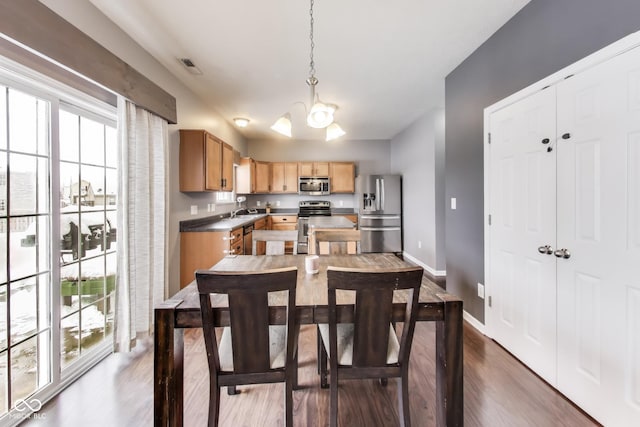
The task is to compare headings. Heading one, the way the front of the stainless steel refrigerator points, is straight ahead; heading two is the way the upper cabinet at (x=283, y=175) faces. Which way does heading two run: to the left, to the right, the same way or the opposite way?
the same way

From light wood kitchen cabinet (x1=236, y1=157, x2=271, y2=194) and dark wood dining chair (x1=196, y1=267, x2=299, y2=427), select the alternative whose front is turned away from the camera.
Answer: the dark wood dining chair

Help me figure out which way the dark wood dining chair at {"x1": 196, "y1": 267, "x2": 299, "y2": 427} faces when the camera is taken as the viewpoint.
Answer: facing away from the viewer

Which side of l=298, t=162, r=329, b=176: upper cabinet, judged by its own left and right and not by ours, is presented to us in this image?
front

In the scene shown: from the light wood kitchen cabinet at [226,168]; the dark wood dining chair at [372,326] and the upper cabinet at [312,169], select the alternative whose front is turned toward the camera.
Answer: the upper cabinet

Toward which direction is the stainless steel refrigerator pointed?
toward the camera

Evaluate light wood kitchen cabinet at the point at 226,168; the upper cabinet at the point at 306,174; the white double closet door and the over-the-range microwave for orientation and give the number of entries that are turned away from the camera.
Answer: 0

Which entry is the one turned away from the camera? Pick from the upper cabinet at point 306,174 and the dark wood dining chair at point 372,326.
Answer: the dark wood dining chair

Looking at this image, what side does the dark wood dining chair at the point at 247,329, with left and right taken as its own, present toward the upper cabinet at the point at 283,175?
front

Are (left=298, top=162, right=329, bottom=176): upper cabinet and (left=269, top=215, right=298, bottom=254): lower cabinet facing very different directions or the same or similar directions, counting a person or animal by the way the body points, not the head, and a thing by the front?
same or similar directions

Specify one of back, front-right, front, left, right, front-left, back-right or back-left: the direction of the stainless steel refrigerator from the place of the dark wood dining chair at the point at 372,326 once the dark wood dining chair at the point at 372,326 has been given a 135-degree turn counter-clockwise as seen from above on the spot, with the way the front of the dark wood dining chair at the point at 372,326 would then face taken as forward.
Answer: back-right

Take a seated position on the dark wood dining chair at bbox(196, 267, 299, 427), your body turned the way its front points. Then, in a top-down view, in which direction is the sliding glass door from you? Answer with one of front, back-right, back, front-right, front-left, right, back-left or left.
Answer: front-left

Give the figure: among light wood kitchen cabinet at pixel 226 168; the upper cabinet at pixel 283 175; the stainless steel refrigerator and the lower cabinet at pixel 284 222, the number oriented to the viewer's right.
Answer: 1

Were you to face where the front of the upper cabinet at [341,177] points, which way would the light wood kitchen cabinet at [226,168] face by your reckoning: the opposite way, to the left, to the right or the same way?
to the left

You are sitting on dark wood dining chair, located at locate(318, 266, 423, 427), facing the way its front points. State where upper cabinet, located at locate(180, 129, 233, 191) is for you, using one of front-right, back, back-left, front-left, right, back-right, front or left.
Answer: front-left

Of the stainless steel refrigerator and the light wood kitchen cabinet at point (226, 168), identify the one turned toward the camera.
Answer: the stainless steel refrigerator

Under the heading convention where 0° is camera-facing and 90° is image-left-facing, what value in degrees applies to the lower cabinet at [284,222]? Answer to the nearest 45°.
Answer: approximately 0°

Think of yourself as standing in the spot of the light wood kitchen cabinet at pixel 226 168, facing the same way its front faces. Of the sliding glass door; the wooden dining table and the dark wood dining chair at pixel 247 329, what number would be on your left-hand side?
0

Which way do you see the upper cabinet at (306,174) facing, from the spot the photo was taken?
facing the viewer

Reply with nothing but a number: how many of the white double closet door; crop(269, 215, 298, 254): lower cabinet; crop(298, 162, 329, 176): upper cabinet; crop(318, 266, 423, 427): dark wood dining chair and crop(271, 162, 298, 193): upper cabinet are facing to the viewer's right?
0
